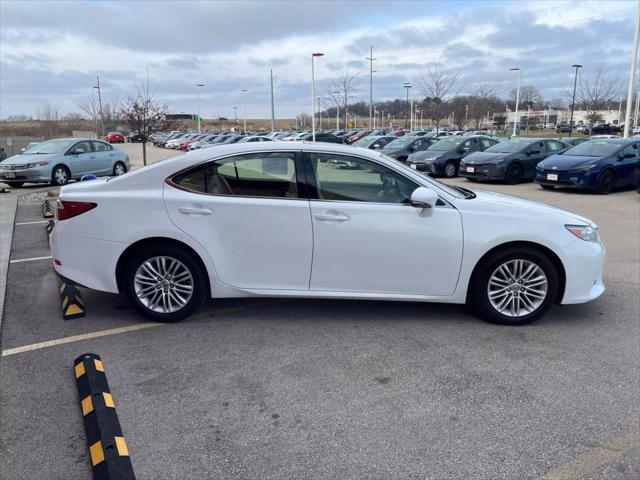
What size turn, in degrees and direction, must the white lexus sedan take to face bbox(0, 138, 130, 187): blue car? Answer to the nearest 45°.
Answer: approximately 135° to its left

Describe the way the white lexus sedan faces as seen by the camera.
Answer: facing to the right of the viewer

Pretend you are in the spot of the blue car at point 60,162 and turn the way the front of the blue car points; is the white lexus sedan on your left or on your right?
on your left

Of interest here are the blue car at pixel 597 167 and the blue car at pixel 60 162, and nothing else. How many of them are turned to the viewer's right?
0

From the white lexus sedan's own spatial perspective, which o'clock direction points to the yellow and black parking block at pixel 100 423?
The yellow and black parking block is roughly at 4 o'clock from the white lexus sedan.

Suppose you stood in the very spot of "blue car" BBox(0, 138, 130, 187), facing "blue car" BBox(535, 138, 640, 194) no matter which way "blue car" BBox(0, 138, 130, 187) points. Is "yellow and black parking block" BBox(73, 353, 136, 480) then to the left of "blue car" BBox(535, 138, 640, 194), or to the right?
right

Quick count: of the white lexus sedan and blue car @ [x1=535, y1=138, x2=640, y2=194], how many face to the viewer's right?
1

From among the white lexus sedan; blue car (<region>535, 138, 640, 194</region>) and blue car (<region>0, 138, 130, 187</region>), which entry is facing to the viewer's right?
the white lexus sedan

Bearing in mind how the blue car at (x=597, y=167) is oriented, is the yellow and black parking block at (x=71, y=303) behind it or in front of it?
in front

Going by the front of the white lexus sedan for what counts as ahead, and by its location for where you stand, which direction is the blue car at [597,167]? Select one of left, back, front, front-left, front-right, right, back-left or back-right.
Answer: front-left

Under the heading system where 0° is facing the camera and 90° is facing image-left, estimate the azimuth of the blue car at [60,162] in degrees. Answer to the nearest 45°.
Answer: approximately 45°

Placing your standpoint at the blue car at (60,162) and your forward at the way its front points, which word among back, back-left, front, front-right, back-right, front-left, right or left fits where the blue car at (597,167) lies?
left

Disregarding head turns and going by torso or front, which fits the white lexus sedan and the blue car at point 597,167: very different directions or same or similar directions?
very different directions

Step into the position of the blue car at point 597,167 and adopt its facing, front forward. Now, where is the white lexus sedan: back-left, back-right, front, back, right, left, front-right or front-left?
front-left

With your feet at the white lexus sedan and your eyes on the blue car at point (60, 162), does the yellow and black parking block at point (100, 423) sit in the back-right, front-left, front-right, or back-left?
back-left
